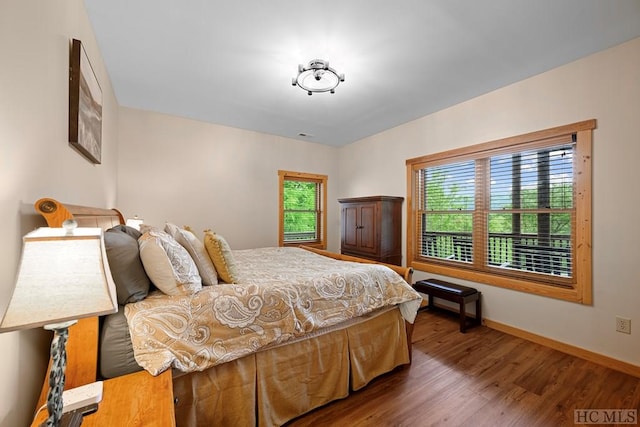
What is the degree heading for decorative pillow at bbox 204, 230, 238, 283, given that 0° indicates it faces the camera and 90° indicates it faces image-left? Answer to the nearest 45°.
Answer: approximately 270°

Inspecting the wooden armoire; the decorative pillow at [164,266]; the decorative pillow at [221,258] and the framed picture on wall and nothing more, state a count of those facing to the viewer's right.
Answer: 3

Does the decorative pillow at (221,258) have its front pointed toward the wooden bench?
yes

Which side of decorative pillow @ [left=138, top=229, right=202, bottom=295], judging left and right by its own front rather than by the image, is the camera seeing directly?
right

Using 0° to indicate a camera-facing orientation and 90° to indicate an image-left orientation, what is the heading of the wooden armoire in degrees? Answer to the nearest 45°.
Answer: approximately 45°

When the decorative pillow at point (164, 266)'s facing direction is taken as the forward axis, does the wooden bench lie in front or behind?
in front

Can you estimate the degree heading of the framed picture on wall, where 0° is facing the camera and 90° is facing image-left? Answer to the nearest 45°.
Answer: approximately 270°

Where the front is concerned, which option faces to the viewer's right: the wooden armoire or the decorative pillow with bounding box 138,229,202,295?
the decorative pillow

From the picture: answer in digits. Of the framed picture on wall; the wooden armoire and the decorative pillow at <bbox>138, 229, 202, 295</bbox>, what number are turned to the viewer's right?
2
